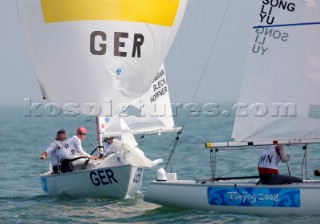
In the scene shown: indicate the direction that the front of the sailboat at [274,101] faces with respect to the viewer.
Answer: facing to the right of the viewer

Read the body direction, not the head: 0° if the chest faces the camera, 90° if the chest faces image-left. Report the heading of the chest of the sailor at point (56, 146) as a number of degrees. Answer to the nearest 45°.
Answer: approximately 315°

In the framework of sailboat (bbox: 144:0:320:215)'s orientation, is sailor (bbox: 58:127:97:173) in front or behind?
behind

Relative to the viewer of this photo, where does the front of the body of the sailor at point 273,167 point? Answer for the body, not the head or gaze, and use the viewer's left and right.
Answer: facing away from the viewer and to the right of the viewer
